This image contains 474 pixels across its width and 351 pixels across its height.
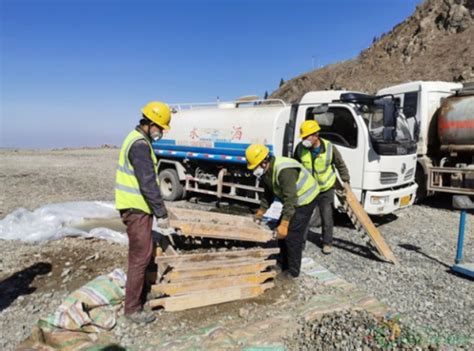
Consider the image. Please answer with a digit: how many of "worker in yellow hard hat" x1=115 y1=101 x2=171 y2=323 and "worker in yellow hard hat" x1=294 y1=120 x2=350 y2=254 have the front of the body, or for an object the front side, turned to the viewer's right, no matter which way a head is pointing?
1

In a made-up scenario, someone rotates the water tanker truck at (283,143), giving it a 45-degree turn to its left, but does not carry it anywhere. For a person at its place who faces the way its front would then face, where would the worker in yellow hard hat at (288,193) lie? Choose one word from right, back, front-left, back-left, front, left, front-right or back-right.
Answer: right

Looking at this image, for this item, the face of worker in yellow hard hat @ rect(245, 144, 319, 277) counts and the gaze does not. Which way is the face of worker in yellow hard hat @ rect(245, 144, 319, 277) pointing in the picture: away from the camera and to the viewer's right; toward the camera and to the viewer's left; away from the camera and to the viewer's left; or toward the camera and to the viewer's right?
toward the camera and to the viewer's left

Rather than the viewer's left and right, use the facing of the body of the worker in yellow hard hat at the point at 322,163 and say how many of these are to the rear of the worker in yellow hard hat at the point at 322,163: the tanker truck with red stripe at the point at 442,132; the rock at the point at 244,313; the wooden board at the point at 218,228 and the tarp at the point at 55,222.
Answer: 1

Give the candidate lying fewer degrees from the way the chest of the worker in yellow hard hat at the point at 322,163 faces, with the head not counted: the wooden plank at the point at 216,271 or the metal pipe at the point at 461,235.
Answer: the wooden plank

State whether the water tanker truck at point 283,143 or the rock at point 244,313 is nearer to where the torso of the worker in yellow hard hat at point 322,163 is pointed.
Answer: the rock

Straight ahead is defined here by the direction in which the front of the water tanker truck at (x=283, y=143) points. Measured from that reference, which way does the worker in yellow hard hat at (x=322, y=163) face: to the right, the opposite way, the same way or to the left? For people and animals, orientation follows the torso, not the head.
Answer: to the right

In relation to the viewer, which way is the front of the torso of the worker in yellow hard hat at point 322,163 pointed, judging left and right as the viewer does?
facing the viewer and to the left of the viewer

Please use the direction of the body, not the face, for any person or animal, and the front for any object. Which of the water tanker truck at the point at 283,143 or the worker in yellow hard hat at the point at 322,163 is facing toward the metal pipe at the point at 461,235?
the water tanker truck

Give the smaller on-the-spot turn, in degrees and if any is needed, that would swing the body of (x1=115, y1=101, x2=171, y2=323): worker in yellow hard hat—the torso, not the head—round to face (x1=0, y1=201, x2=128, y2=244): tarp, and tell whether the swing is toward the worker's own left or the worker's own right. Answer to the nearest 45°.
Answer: approximately 135° to the worker's own left

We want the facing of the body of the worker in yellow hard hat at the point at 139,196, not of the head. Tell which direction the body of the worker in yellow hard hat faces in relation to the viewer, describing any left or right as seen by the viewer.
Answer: facing to the right of the viewer

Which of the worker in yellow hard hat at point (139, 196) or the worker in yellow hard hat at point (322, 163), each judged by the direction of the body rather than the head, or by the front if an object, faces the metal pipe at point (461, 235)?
the worker in yellow hard hat at point (139, 196)

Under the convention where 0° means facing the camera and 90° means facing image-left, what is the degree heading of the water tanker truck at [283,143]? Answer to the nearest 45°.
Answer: approximately 315°

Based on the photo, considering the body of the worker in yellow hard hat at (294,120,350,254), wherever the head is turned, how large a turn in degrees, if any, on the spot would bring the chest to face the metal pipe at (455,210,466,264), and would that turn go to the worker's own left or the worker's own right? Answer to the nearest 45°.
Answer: approximately 135° to the worker's own left

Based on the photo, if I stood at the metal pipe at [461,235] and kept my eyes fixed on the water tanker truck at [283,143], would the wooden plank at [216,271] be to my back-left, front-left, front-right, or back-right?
front-left
